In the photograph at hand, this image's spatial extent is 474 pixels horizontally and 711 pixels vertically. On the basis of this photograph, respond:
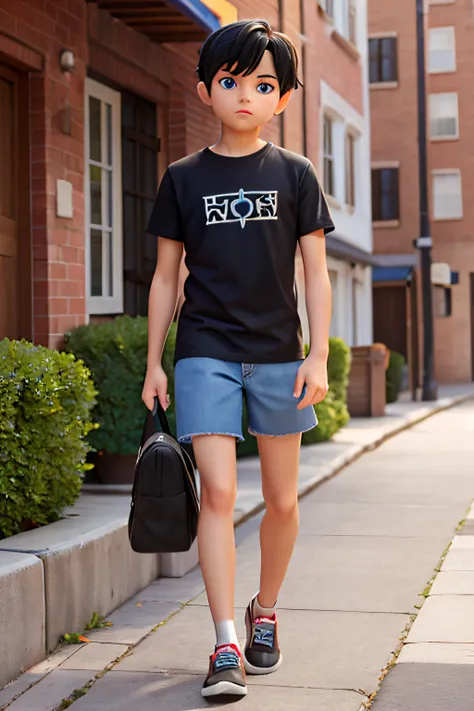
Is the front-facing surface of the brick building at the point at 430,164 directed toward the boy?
yes

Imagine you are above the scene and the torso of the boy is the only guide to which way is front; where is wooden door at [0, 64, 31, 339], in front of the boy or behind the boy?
behind

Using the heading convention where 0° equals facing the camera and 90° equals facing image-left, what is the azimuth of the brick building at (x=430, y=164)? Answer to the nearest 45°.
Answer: approximately 0°

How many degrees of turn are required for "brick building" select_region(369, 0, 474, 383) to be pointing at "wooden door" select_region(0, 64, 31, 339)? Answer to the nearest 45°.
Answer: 0° — it already faces it

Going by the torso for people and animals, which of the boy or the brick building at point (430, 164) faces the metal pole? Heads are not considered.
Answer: the brick building

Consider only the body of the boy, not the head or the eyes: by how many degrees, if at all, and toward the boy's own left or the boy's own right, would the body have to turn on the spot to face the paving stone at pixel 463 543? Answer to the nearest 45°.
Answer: approximately 135° to the boy's own left

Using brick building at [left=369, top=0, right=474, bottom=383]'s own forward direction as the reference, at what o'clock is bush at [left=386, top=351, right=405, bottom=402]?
The bush is roughly at 12 o'clock from the brick building.

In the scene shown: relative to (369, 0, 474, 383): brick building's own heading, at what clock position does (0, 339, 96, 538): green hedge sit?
The green hedge is roughly at 12 o'clock from the brick building.

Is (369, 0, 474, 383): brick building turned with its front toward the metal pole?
yes
